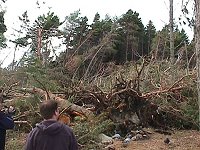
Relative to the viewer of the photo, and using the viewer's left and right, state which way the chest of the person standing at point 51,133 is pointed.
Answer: facing away from the viewer

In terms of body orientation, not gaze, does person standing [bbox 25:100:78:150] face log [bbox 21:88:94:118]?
yes

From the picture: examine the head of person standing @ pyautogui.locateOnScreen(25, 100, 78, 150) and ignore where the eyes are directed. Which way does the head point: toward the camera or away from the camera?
away from the camera
